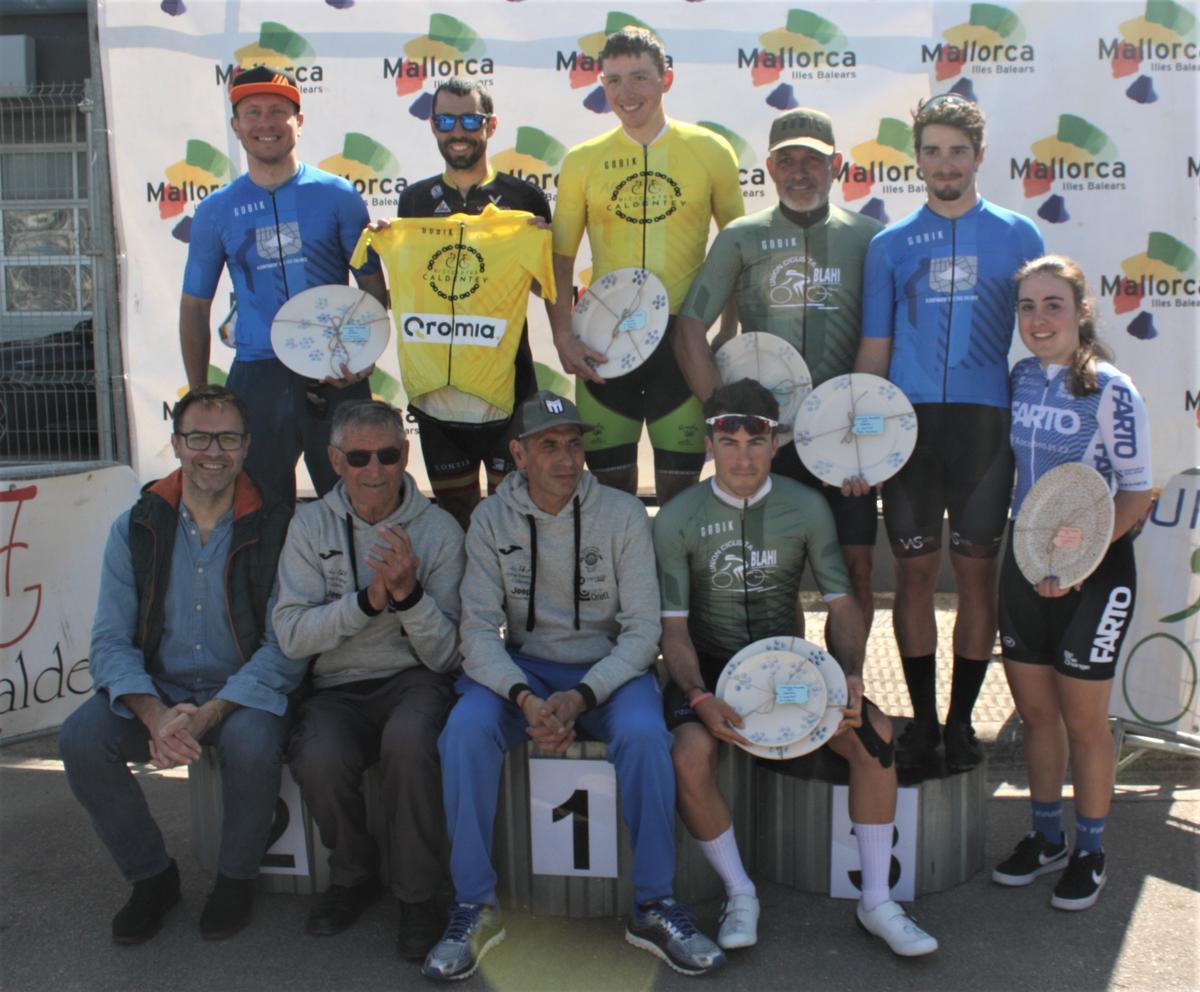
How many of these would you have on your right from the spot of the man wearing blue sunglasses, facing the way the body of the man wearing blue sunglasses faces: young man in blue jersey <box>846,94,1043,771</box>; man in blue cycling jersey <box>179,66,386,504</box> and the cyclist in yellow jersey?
1

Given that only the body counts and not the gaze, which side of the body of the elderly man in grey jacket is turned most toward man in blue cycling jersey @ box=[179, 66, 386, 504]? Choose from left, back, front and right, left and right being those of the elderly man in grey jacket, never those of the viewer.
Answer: back

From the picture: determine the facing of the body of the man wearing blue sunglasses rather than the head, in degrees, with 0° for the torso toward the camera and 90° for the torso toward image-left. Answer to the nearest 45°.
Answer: approximately 0°

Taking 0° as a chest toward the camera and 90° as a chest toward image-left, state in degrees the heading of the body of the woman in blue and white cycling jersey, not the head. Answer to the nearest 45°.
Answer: approximately 45°

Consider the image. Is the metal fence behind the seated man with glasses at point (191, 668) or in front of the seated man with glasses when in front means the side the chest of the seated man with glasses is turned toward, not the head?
behind

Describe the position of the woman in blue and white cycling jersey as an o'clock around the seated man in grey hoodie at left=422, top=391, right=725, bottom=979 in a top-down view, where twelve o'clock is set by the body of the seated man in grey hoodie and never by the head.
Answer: The woman in blue and white cycling jersey is roughly at 9 o'clock from the seated man in grey hoodie.

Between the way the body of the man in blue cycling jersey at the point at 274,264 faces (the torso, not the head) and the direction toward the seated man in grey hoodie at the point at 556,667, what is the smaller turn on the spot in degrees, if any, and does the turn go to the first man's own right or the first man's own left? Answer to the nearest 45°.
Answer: approximately 45° to the first man's own left
